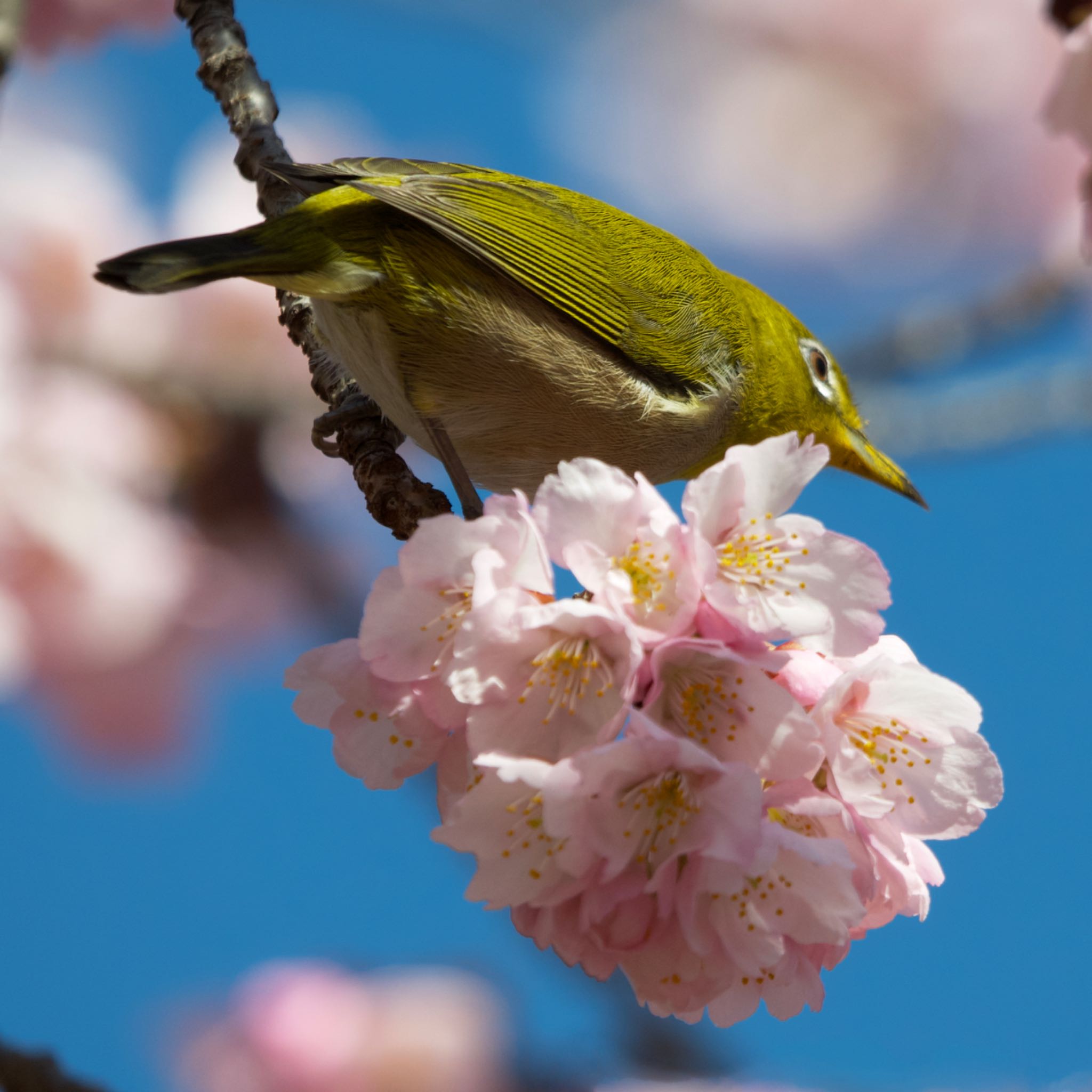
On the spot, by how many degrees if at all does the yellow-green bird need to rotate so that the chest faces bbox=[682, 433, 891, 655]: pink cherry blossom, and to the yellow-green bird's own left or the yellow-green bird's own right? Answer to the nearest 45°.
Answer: approximately 45° to the yellow-green bird's own right

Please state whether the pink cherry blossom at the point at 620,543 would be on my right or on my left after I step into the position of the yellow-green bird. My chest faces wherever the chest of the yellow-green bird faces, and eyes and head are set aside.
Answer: on my right

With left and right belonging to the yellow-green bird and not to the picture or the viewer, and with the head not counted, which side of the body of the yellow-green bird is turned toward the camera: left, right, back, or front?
right
